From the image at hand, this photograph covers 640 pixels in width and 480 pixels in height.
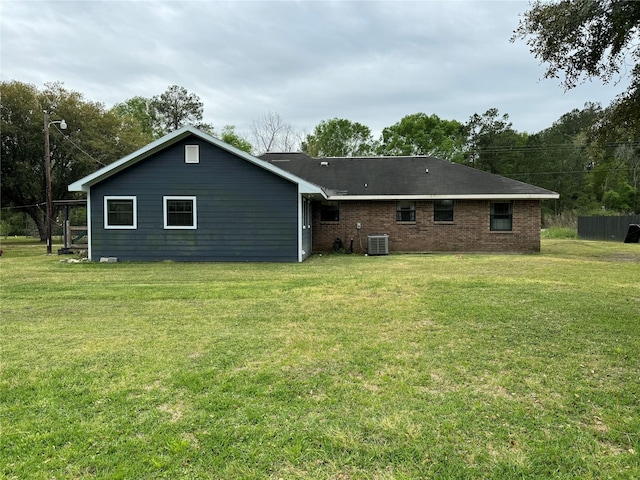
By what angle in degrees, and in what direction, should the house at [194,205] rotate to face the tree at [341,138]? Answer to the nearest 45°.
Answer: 0° — it already faces it

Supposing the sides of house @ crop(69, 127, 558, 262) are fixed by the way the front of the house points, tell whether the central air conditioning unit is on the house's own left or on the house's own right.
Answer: on the house's own right

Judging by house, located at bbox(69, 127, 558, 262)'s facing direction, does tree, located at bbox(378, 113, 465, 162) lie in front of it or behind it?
in front

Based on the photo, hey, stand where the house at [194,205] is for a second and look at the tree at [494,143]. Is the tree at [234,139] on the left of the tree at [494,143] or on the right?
left

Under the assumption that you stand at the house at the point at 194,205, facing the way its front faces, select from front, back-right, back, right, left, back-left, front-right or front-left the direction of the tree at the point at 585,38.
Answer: back-right

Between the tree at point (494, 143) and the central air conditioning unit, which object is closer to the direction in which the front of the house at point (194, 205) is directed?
the tree

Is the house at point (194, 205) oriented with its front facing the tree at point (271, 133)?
yes

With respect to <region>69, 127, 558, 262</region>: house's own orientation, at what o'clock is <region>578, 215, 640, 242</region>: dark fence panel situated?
The dark fence panel is roughly at 2 o'clock from the house.

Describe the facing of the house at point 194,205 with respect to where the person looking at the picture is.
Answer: facing away from the viewer

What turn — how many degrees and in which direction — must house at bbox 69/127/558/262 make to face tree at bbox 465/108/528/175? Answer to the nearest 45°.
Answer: approximately 45° to its right
